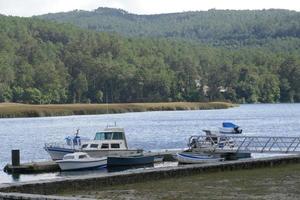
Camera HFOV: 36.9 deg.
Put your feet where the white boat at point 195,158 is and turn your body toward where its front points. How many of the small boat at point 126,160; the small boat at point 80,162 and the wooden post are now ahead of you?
3

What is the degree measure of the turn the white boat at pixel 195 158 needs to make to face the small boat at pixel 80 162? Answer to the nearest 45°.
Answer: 0° — it already faces it

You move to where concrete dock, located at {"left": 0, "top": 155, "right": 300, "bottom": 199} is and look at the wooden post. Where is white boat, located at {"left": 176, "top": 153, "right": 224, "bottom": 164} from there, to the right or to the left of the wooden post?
right

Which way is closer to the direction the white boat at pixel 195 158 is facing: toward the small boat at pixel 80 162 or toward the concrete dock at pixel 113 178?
the small boat

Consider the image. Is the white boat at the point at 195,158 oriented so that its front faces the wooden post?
yes

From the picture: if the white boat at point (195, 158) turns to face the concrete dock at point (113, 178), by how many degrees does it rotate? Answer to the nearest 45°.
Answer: approximately 90° to its left

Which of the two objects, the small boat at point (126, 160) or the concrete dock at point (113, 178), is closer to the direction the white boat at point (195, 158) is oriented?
the small boat

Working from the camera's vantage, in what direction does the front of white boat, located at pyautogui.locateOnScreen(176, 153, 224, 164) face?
facing to the left of the viewer

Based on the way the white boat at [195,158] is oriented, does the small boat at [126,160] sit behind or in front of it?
in front
